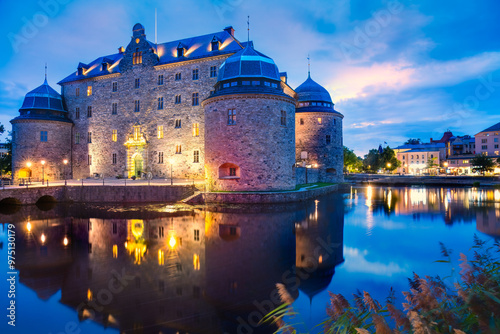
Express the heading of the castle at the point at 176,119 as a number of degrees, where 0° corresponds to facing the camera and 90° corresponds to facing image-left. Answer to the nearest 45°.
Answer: approximately 45°
